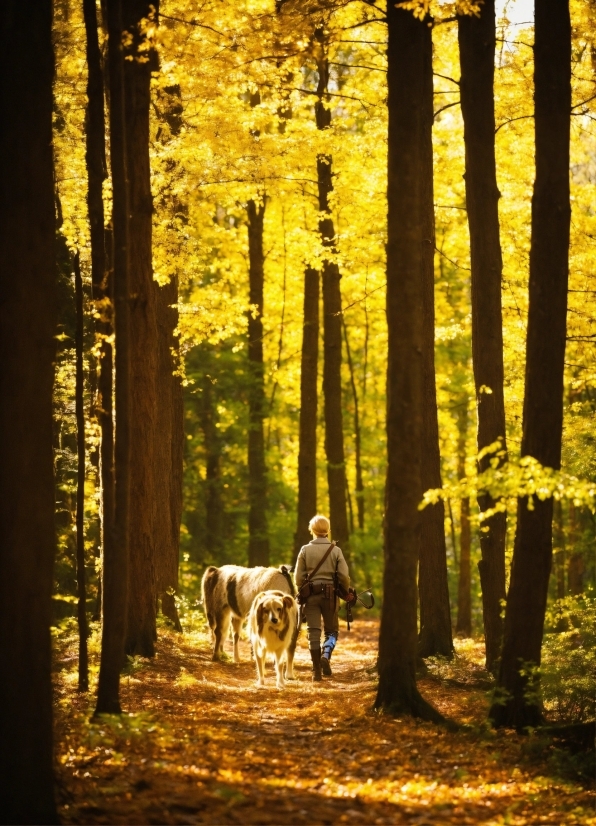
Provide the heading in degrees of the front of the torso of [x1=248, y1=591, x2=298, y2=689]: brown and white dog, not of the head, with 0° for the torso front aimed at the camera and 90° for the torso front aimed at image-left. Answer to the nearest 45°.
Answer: approximately 0°

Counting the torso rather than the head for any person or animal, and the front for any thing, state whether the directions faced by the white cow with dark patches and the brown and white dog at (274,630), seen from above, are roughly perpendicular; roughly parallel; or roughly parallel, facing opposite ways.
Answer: roughly perpendicular

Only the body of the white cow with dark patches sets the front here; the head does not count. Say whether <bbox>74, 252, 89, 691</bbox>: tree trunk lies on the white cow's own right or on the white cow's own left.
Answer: on the white cow's own right

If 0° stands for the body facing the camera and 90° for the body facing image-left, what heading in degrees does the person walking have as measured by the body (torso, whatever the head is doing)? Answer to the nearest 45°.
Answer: approximately 180°

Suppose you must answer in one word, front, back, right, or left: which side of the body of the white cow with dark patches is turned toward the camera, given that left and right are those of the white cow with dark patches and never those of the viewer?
right

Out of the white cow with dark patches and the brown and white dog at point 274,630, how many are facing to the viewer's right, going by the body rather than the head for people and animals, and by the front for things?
1

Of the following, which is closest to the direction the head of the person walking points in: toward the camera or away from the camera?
away from the camera

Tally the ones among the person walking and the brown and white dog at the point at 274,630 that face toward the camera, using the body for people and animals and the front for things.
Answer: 1

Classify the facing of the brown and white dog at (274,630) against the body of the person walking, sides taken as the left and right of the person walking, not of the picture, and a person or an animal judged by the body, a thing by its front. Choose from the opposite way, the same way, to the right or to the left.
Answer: the opposite way
